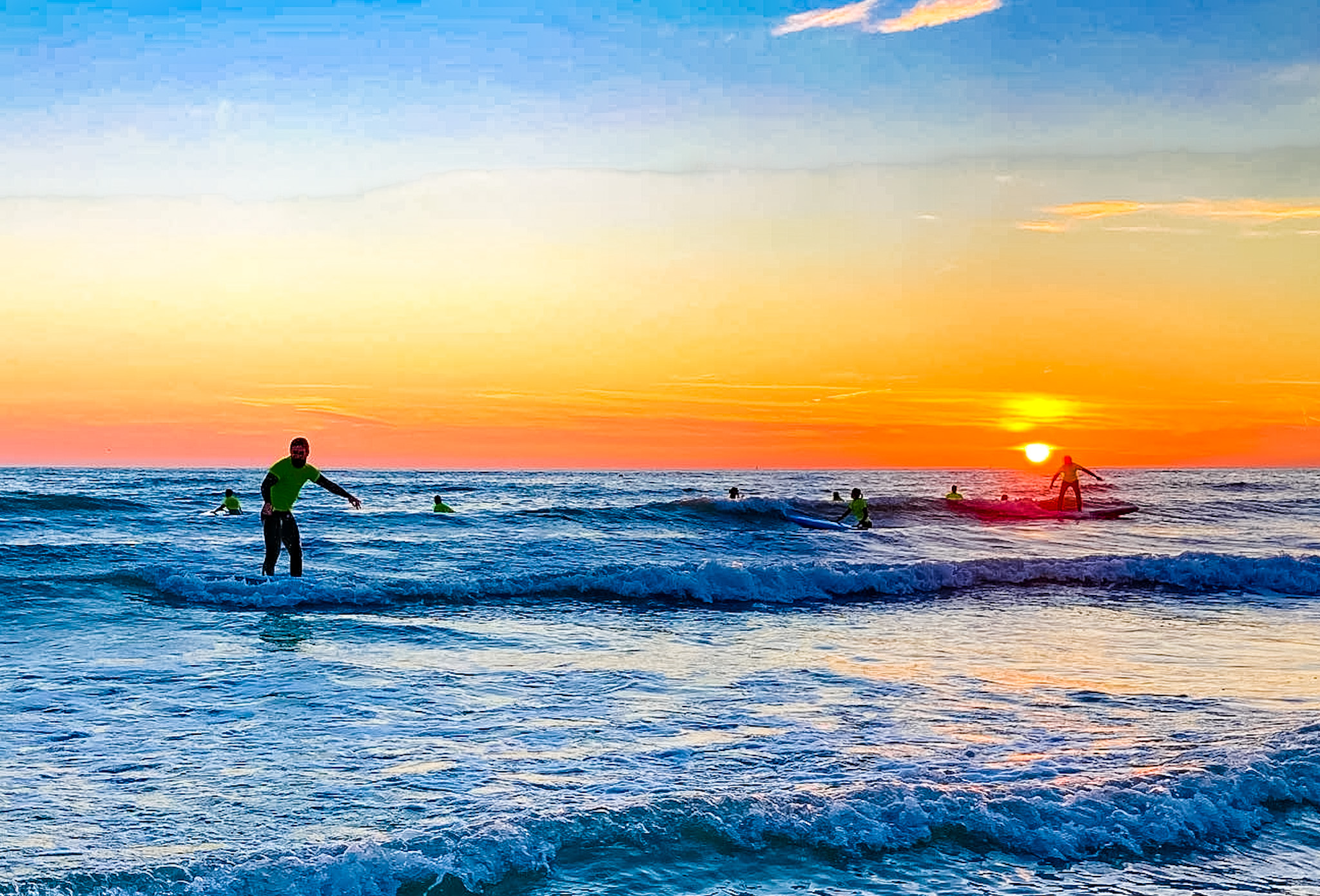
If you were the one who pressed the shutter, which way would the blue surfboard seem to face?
facing to the left of the viewer

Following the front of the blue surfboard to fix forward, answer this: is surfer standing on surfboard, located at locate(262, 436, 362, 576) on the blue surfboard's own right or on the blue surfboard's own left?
on the blue surfboard's own left
